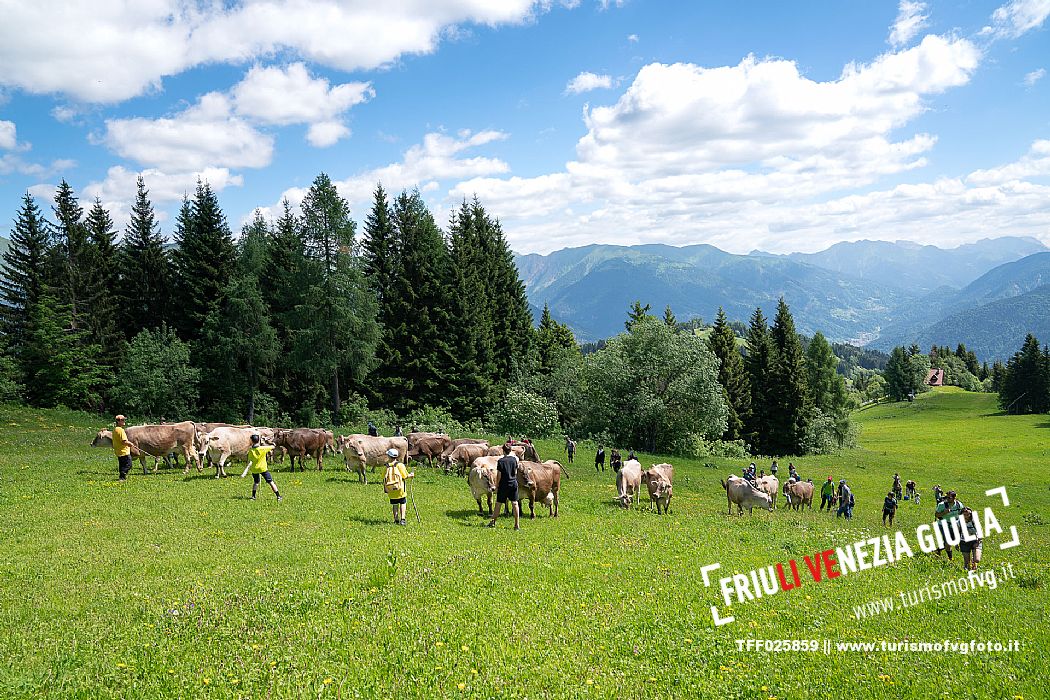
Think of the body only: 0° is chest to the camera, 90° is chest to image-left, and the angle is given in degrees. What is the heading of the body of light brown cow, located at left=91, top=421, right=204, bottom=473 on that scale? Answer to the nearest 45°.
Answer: approximately 90°

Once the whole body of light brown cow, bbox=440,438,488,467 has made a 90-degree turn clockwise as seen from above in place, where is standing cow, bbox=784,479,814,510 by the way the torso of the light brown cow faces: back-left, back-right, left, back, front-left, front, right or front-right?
right

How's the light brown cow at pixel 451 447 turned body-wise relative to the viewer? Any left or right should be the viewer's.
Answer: facing to the left of the viewer

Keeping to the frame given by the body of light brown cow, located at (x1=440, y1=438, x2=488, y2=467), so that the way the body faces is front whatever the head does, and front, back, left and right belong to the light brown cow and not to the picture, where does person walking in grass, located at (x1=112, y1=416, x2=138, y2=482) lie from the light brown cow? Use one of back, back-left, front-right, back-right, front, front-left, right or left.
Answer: front-left

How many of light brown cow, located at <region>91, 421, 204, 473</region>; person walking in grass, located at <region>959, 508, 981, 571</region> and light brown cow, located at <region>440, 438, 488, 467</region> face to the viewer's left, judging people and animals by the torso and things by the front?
2

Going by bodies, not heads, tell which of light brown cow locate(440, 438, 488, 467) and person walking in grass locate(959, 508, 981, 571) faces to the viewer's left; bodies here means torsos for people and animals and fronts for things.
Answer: the light brown cow
